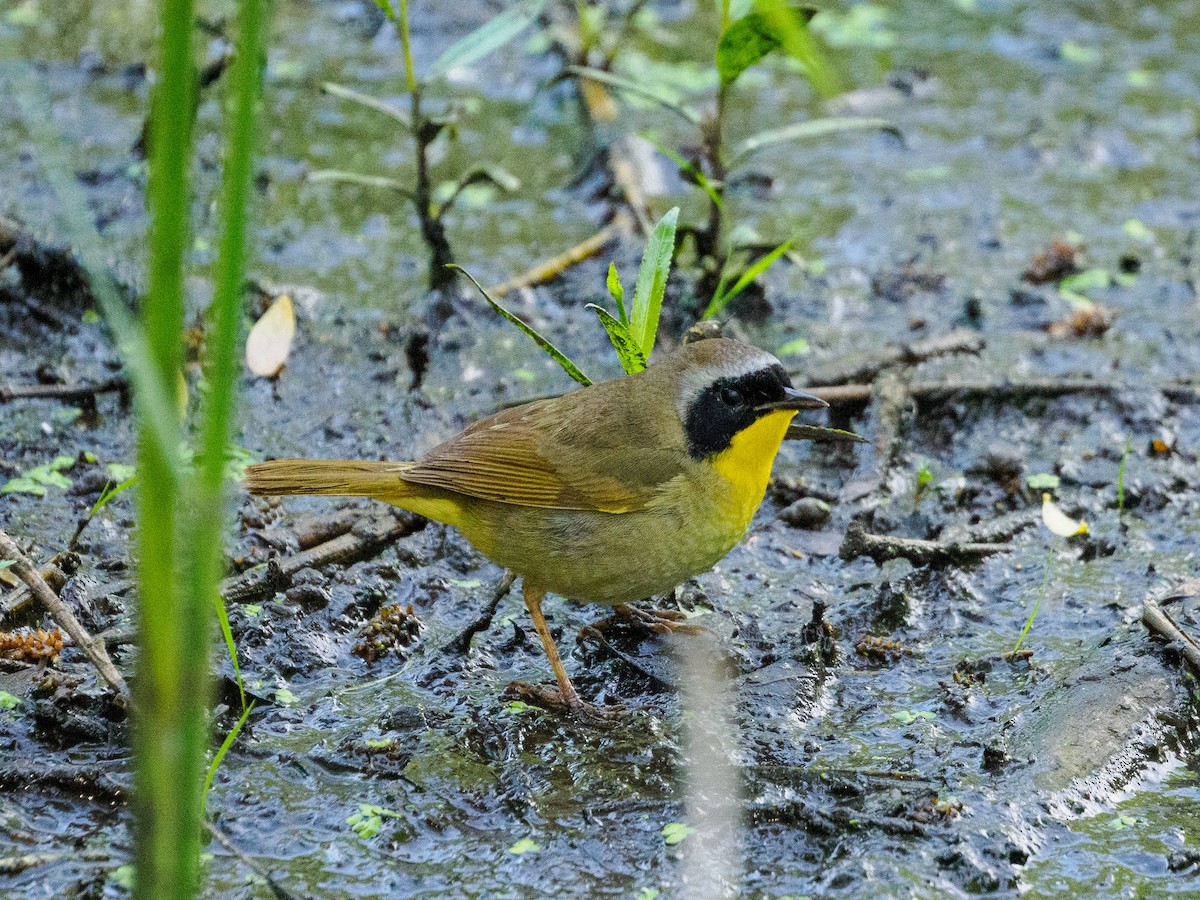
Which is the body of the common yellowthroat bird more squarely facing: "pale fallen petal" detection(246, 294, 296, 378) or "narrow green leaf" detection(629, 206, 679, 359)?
the narrow green leaf

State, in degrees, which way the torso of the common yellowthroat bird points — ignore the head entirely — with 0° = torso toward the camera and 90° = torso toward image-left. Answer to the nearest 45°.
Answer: approximately 270°

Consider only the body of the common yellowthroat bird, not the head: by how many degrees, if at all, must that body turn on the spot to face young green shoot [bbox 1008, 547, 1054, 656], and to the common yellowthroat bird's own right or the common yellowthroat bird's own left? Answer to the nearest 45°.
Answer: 0° — it already faces it

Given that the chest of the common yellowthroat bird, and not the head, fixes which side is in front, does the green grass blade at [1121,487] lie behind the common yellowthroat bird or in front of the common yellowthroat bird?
in front

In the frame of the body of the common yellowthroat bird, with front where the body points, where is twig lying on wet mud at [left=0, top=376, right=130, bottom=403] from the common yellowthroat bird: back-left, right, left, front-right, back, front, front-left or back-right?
back-left

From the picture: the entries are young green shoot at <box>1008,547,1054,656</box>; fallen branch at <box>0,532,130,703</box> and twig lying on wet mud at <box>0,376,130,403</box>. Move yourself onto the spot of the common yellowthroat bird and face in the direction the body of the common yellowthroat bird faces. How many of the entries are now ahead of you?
1

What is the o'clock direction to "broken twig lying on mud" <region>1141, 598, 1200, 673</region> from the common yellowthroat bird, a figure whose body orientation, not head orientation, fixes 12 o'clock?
The broken twig lying on mud is roughly at 1 o'clock from the common yellowthroat bird.

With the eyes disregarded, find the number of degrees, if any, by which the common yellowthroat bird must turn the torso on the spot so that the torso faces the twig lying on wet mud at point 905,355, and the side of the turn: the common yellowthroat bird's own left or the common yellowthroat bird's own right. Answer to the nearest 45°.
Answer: approximately 45° to the common yellowthroat bird's own left

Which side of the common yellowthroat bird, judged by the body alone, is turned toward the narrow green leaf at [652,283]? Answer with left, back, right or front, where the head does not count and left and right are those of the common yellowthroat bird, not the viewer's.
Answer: left

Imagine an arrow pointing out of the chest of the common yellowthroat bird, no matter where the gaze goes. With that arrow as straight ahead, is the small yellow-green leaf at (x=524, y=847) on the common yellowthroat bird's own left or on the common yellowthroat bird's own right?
on the common yellowthroat bird's own right

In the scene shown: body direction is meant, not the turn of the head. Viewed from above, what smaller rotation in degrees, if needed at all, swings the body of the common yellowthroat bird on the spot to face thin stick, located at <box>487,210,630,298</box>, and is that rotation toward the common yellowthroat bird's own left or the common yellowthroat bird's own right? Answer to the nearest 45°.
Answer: approximately 90° to the common yellowthroat bird's own left

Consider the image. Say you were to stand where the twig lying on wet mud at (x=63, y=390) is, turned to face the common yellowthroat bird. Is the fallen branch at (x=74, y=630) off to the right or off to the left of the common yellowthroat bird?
right

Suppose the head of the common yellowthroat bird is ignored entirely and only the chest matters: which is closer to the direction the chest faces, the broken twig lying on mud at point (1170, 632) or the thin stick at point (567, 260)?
the broken twig lying on mud

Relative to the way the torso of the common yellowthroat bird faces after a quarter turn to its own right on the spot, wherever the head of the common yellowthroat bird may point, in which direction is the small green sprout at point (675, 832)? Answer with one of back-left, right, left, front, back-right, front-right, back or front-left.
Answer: front
